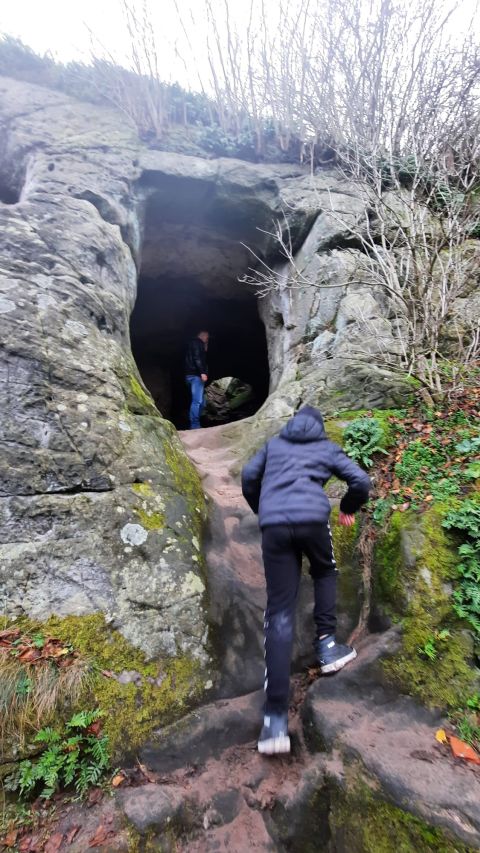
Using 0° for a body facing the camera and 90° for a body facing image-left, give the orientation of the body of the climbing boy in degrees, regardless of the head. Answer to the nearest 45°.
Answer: approximately 180°

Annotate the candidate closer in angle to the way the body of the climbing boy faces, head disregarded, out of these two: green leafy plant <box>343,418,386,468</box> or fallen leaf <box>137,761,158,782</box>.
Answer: the green leafy plant

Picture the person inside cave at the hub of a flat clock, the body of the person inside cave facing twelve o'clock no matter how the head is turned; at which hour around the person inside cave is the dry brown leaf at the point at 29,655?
The dry brown leaf is roughly at 3 o'clock from the person inside cave.

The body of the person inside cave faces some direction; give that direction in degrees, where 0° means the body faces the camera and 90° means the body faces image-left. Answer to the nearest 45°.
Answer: approximately 270°

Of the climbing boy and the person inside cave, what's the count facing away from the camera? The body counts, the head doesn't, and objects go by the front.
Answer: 1

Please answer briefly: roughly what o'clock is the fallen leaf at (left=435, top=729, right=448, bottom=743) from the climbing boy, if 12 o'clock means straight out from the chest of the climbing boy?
The fallen leaf is roughly at 4 o'clock from the climbing boy.

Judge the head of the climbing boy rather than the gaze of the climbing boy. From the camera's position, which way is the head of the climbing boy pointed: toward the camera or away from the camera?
away from the camera

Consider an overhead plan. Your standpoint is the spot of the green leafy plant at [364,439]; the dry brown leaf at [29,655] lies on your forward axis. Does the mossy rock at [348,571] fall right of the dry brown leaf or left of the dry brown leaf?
left
